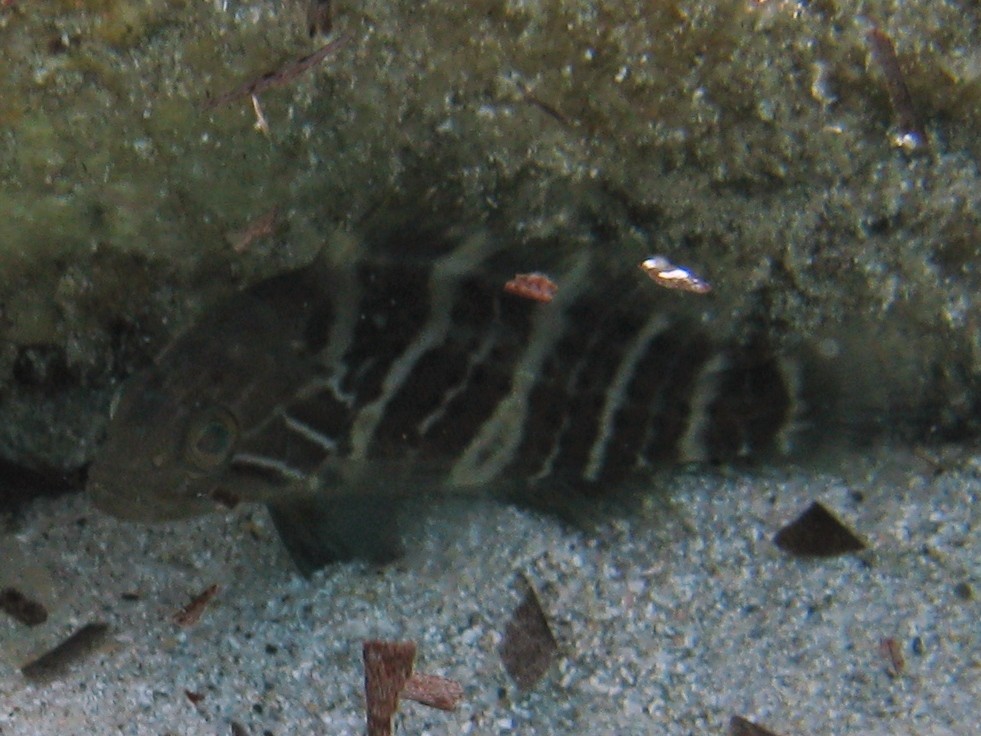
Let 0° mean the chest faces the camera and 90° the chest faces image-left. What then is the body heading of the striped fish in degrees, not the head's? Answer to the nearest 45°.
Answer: approximately 90°

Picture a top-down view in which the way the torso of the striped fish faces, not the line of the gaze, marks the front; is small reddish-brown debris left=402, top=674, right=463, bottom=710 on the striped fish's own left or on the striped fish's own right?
on the striped fish's own left

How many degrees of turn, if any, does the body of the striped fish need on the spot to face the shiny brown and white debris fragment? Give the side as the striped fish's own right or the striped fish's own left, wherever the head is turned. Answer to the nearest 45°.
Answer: approximately 180°

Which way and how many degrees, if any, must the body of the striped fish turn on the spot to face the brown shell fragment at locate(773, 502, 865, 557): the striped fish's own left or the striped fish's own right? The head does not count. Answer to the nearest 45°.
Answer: approximately 180°

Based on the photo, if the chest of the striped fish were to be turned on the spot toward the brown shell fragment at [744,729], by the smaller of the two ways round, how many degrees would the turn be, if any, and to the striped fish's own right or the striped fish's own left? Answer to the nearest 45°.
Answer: approximately 135° to the striped fish's own left
